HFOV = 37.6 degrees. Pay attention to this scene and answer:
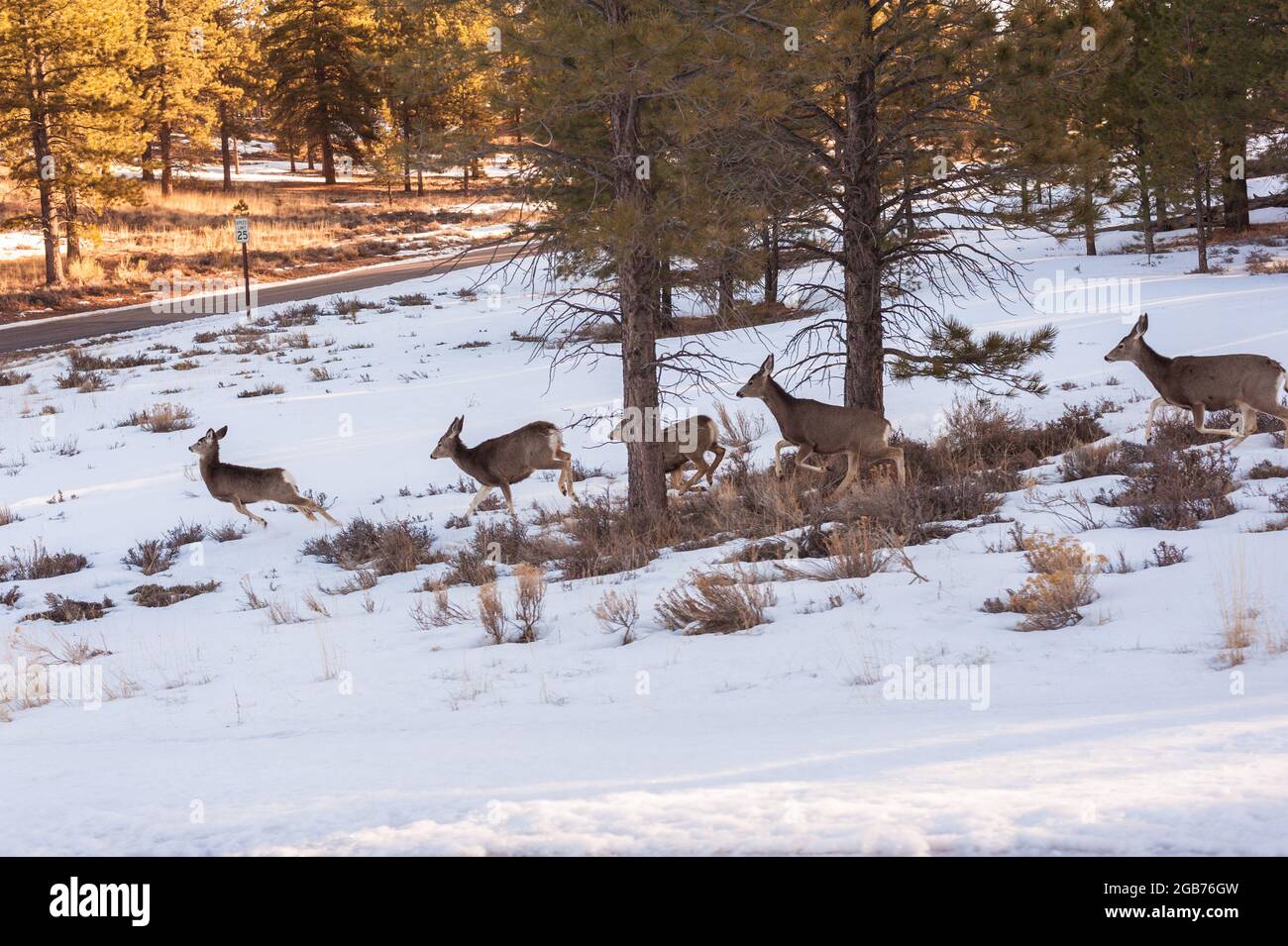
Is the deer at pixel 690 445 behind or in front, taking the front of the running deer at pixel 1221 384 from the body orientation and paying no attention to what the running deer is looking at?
in front

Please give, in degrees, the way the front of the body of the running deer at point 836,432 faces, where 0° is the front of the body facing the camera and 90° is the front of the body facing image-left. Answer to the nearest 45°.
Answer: approximately 90°

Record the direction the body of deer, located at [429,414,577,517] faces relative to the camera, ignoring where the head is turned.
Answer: to the viewer's left

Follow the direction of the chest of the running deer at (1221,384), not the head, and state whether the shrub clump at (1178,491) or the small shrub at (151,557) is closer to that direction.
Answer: the small shrub

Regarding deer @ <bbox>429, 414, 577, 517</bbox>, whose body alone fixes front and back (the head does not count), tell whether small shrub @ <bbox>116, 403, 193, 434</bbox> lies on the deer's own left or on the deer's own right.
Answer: on the deer's own right

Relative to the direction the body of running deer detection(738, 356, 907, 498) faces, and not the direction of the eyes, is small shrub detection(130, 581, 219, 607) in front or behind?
in front

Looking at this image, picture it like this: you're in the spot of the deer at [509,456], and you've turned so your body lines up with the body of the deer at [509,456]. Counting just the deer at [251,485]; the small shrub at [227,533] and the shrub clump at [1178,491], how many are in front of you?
2

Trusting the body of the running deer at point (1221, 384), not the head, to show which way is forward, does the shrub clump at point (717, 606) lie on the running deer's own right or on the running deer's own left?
on the running deer's own left

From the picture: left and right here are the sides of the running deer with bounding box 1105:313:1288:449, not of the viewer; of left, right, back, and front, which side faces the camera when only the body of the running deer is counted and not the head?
left

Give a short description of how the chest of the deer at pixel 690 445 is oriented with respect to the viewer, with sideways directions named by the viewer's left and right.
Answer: facing to the left of the viewer

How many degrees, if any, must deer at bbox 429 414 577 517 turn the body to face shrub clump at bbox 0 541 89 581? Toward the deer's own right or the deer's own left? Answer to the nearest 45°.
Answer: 0° — it already faces it

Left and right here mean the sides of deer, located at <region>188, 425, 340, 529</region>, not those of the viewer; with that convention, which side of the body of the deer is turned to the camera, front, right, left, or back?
left
